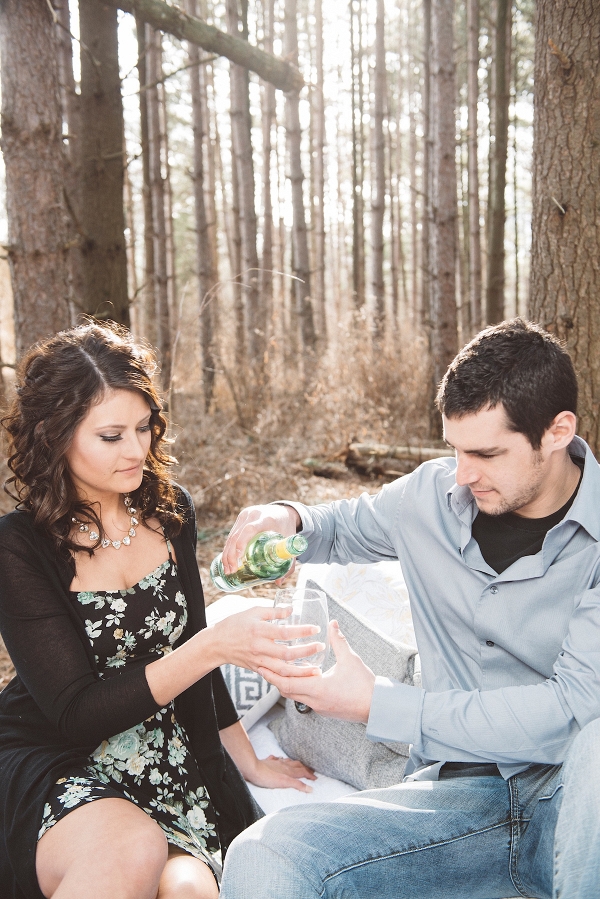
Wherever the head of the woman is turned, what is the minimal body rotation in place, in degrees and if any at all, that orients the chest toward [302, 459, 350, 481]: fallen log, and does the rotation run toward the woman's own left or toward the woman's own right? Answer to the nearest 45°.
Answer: approximately 135° to the woman's own left

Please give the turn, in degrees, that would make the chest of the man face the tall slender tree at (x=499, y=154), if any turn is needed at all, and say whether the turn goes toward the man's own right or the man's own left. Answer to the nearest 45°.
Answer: approximately 135° to the man's own right

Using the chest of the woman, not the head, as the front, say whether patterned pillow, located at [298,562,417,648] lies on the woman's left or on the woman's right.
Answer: on the woman's left

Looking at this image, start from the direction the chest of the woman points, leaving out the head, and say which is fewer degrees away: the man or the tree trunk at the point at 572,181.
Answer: the man

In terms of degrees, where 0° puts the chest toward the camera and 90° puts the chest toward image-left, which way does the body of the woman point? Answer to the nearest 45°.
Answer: approximately 315°

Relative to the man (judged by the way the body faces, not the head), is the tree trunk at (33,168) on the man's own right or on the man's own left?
on the man's own right

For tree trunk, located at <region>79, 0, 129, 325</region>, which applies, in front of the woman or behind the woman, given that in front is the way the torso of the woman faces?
behind

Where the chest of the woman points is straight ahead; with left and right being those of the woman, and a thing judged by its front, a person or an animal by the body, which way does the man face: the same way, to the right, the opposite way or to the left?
to the right

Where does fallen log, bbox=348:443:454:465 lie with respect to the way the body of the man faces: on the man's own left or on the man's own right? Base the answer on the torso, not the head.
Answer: on the man's own right

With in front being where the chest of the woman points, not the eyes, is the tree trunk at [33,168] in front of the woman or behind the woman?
behind

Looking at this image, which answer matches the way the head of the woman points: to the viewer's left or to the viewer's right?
to the viewer's right

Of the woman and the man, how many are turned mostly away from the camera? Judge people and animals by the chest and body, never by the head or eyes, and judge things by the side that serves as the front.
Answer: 0

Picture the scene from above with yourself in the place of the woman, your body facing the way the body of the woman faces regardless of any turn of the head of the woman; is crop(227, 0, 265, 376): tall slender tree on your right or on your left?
on your left

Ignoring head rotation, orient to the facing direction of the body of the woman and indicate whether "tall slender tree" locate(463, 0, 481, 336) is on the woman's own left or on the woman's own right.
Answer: on the woman's own left

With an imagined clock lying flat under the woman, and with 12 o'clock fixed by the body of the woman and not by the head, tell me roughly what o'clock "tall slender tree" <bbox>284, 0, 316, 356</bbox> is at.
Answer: The tall slender tree is roughly at 8 o'clock from the woman.

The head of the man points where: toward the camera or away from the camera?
toward the camera
